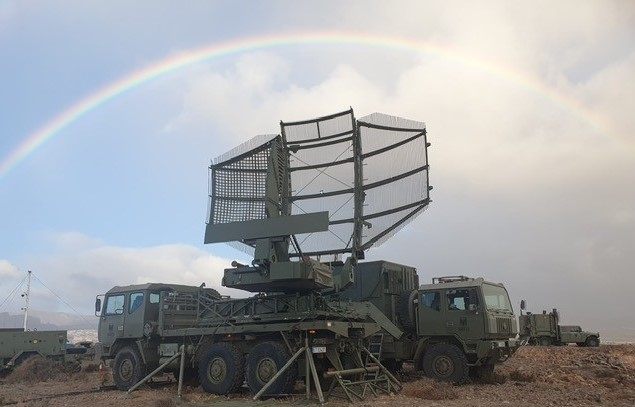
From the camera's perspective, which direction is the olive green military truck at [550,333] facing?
to the viewer's right

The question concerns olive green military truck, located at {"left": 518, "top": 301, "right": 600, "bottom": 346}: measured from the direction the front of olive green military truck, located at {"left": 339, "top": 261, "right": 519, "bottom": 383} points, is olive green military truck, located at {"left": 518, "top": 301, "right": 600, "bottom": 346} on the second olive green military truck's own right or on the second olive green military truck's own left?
on the second olive green military truck's own left

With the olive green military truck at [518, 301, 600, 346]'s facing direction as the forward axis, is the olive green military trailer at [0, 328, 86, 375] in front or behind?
behind

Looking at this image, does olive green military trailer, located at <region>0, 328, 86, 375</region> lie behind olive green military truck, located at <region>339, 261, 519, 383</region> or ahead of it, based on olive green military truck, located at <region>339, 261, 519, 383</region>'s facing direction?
behind

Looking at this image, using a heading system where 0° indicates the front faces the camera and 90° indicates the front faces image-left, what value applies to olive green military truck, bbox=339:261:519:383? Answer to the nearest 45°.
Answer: approximately 315°

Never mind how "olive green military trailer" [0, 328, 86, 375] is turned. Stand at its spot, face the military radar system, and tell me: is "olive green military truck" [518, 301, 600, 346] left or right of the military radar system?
left

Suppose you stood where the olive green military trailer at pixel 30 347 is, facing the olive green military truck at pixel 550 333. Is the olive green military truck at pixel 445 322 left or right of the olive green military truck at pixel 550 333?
right
